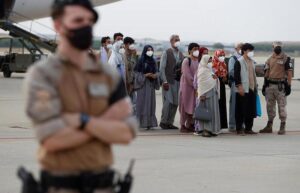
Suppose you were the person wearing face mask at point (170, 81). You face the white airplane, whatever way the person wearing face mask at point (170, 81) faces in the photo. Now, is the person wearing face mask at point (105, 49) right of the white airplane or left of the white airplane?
left

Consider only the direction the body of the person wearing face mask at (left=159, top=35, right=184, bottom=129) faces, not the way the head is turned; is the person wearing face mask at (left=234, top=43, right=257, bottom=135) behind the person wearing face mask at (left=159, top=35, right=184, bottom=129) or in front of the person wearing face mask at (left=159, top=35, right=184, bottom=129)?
in front

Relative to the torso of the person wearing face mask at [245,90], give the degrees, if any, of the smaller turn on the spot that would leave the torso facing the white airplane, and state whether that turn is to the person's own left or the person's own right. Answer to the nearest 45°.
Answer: approximately 180°

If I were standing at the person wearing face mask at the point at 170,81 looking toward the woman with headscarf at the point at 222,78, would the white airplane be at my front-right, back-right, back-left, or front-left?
back-left

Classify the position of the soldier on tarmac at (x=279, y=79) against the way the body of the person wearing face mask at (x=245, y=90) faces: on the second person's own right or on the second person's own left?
on the second person's own left

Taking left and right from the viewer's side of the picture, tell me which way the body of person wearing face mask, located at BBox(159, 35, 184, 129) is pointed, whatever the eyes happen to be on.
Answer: facing the viewer and to the right of the viewer

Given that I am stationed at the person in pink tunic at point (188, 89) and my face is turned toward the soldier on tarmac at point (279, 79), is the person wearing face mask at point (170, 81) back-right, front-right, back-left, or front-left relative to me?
back-left

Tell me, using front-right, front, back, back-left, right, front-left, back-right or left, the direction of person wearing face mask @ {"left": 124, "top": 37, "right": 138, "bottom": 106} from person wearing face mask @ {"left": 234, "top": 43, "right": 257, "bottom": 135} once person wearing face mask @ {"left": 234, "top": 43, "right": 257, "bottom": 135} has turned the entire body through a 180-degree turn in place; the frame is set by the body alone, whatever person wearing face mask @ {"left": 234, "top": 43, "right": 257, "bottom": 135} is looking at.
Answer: front-left

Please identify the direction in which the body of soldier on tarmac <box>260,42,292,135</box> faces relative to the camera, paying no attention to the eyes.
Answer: toward the camera

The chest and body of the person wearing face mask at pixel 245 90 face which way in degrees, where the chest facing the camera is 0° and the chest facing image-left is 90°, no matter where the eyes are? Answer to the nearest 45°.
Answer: approximately 315°

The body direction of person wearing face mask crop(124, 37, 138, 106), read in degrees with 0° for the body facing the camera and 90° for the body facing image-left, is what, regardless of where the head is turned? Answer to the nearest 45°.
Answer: approximately 315°
